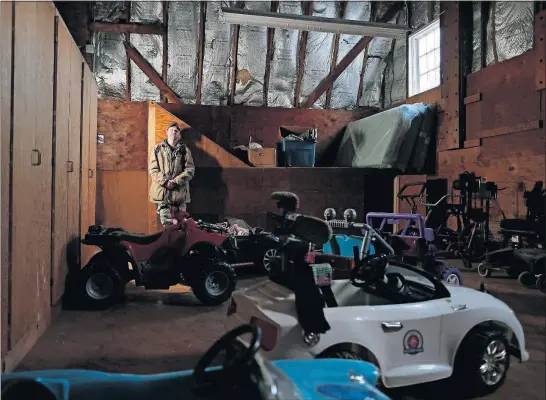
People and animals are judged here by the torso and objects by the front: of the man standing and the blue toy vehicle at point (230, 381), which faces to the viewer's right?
the blue toy vehicle

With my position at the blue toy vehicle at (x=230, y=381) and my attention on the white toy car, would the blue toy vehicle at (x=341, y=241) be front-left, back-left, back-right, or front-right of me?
front-left

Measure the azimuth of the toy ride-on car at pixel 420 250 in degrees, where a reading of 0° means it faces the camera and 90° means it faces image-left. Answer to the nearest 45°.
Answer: approximately 315°

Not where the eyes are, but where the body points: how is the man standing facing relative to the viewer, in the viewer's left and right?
facing the viewer

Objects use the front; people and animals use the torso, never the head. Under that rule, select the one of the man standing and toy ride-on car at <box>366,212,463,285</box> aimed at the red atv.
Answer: the man standing

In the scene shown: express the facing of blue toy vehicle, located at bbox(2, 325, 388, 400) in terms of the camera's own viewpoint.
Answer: facing to the right of the viewer

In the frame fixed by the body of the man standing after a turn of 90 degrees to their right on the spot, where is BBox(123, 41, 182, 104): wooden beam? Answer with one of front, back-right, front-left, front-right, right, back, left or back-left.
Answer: right

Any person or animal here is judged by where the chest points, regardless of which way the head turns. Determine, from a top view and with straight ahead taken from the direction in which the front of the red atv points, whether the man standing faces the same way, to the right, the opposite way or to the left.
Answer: to the right

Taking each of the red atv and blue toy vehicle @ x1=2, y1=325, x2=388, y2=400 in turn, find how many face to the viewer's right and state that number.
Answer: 2

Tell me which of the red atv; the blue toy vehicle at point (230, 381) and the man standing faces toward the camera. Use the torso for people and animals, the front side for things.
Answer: the man standing

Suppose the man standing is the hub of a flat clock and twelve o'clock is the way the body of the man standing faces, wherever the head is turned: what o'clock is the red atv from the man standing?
The red atv is roughly at 12 o'clock from the man standing.

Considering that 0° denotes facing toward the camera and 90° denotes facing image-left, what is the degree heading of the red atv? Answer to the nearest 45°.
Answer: approximately 270°
